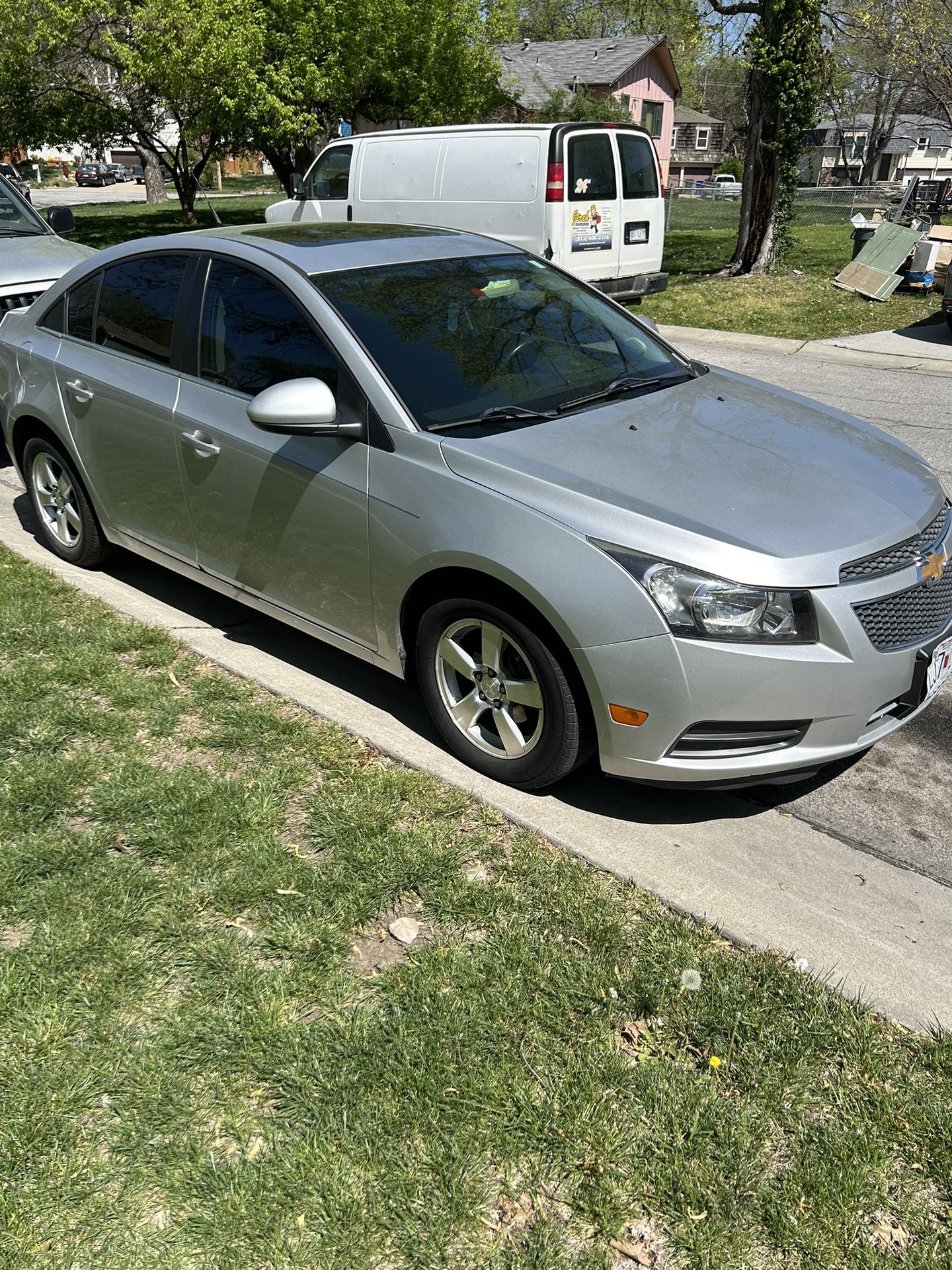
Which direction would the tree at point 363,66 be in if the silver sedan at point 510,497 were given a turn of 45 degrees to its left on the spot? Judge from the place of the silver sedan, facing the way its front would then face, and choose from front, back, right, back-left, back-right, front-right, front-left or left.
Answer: left

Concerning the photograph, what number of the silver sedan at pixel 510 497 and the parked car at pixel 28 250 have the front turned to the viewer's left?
0

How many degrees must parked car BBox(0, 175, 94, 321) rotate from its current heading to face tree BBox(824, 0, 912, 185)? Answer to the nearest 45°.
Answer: approximately 90° to its left

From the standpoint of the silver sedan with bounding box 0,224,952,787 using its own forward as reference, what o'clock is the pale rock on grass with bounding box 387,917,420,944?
The pale rock on grass is roughly at 2 o'clock from the silver sedan.

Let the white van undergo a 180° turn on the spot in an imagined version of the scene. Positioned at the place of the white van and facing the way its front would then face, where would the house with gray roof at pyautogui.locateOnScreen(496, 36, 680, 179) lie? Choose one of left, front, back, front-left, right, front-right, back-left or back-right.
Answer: back-left

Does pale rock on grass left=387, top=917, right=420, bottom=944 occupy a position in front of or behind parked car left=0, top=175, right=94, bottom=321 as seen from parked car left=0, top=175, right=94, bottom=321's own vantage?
in front

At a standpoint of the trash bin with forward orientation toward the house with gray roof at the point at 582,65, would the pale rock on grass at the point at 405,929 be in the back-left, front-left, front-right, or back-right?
back-left

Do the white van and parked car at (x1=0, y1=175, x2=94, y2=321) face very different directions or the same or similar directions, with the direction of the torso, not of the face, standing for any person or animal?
very different directions

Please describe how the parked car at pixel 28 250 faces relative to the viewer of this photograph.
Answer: facing the viewer and to the right of the viewer

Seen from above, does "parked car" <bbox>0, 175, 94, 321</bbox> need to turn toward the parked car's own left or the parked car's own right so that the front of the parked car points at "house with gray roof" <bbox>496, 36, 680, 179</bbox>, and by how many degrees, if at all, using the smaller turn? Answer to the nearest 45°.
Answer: approximately 90° to the parked car's own left

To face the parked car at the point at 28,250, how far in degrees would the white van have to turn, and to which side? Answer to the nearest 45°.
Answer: approximately 90° to its left

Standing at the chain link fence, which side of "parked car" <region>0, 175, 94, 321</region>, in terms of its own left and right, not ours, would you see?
left

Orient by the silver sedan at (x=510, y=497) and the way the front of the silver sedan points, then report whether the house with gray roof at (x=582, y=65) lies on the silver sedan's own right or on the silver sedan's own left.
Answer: on the silver sedan's own left

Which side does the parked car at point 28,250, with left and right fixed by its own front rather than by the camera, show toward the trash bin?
left

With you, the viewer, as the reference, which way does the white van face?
facing away from the viewer and to the left of the viewer

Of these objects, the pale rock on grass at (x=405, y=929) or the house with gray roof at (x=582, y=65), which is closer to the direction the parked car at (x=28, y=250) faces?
the pale rock on grass

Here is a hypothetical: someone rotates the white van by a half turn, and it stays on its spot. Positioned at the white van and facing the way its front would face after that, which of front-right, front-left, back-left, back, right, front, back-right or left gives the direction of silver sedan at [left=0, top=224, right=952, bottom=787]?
front-right
